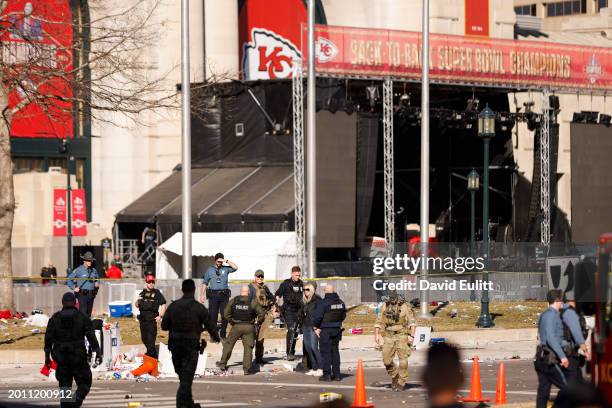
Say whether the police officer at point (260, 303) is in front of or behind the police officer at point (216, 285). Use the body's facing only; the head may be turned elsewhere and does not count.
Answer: in front

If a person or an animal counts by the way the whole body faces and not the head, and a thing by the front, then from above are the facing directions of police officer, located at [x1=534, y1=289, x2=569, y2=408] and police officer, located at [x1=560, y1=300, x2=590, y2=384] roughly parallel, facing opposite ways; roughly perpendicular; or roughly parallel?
roughly parallel

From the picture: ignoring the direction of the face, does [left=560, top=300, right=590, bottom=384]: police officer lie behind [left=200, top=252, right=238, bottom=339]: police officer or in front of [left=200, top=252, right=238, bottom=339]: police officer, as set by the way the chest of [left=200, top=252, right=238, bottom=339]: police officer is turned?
in front

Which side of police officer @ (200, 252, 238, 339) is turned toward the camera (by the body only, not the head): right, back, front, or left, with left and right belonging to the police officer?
front

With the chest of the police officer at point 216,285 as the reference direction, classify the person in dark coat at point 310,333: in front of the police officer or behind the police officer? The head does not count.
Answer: in front

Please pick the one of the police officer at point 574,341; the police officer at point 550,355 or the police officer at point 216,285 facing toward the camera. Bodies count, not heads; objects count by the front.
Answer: the police officer at point 216,285
